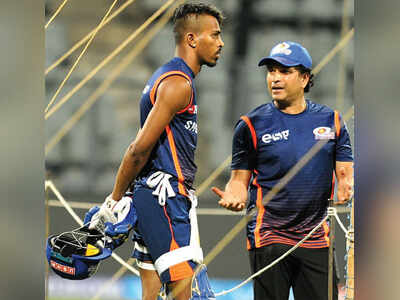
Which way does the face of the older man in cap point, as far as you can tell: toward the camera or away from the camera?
toward the camera

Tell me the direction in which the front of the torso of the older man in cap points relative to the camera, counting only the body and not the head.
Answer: toward the camera
